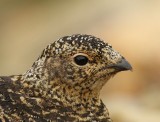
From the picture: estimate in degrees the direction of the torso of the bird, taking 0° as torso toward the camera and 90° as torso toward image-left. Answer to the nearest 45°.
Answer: approximately 270°
